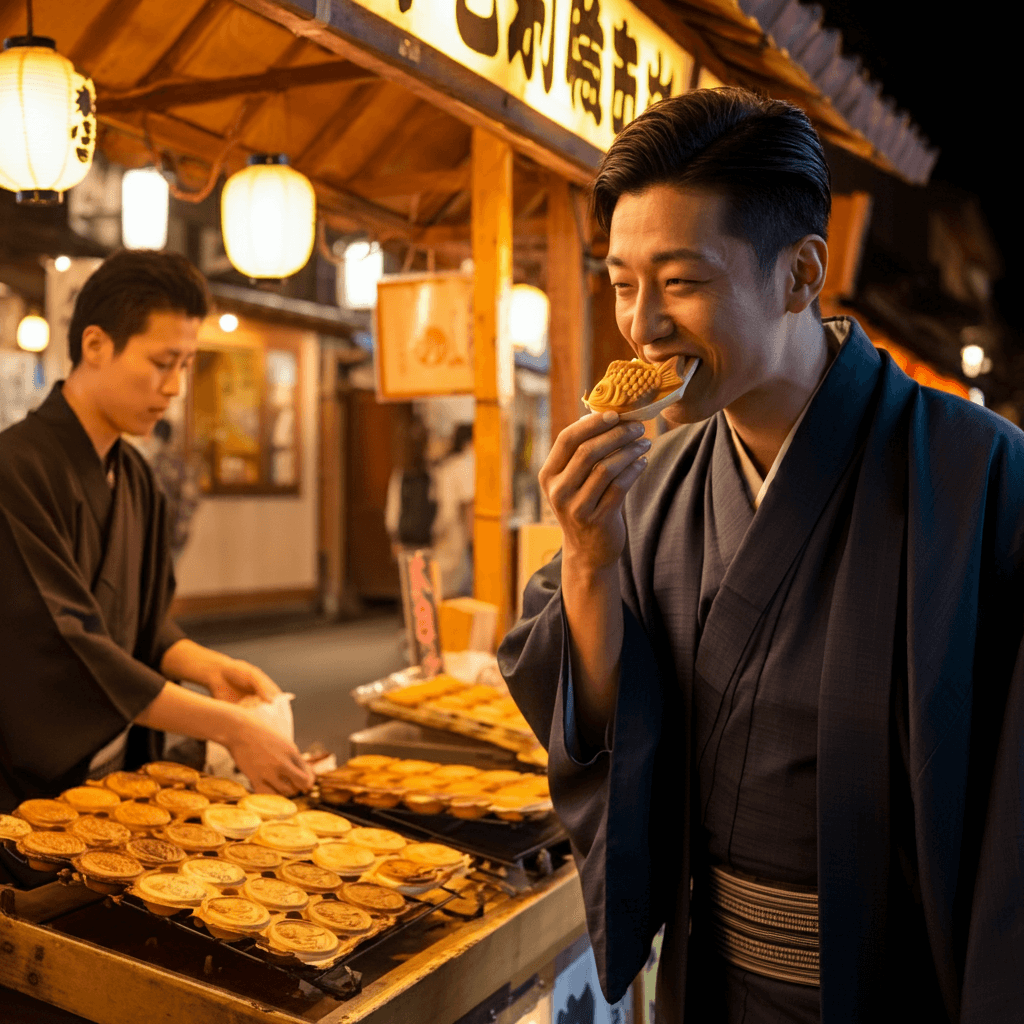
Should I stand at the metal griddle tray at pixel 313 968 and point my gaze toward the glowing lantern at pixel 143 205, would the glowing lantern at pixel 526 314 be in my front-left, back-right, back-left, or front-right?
front-right

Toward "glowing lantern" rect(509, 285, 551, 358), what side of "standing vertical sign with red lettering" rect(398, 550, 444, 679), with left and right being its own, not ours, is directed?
back

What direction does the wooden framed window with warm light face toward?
toward the camera

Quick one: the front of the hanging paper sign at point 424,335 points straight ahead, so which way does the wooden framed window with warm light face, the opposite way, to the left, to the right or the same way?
the same way

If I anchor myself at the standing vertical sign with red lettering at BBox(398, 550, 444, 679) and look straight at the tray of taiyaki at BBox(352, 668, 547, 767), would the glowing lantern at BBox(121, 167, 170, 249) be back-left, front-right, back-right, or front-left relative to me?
back-right

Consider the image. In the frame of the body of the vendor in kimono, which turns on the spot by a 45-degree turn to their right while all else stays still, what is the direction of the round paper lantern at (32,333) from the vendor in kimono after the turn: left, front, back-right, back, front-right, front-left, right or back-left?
back

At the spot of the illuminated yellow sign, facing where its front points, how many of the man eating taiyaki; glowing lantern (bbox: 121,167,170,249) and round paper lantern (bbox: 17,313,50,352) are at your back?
2

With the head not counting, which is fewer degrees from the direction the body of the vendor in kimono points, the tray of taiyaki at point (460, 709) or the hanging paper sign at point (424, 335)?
the tray of taiyaki

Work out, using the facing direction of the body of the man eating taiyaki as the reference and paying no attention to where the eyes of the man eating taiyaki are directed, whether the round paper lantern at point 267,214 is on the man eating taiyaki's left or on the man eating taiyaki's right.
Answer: on the man eating taiyaki's right

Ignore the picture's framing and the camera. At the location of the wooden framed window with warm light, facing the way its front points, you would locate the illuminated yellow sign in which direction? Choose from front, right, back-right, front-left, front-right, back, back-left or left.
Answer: front

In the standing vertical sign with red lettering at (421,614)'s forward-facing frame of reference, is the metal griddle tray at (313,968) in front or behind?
in front

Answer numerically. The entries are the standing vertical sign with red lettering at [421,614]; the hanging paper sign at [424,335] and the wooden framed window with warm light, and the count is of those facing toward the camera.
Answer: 3

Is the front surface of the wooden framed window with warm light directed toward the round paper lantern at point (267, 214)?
yes

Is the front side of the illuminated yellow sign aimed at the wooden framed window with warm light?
no
